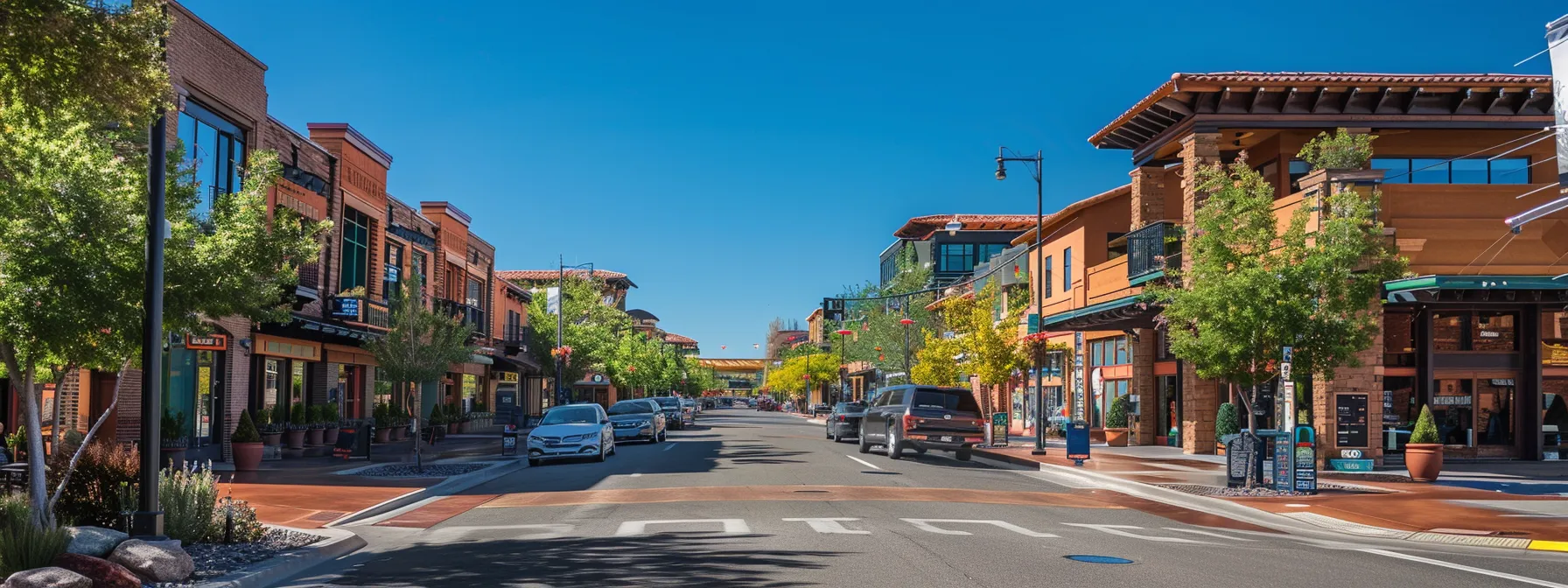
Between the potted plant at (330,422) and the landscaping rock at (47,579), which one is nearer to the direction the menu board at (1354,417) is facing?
the landscaping rock

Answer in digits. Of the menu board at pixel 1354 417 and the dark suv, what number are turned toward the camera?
1

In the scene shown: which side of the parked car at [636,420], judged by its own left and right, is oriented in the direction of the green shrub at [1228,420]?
left

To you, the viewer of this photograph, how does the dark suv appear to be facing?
facing away from the viewer and to the left of the viewer

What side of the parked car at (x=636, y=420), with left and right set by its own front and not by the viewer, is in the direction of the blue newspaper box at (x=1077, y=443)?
left

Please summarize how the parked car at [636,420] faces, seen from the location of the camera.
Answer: facing the viewer and to the left of the viewer

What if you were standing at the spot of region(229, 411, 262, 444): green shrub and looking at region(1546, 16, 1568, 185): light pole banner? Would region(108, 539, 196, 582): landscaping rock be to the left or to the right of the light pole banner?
right

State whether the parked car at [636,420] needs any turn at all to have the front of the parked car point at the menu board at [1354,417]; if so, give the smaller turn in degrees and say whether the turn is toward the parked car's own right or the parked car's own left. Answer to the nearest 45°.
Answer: approximately 90° to the parked car's own left
